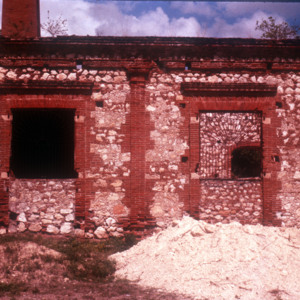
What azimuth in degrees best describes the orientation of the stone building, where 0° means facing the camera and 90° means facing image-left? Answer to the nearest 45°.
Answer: approximately 0°
